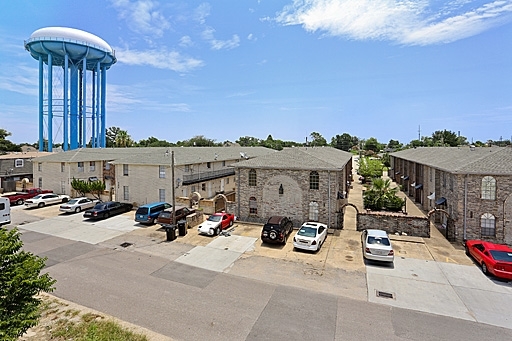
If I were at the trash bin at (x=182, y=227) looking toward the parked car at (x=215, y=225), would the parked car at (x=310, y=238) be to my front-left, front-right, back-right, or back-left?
front-right

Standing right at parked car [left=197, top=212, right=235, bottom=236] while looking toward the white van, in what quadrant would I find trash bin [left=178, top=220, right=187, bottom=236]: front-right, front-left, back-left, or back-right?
front-left

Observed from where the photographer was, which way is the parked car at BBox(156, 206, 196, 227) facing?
facing away from the viewer and to the right of the viewer

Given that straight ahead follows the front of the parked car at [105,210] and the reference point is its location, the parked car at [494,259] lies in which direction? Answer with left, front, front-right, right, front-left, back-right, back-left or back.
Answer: right

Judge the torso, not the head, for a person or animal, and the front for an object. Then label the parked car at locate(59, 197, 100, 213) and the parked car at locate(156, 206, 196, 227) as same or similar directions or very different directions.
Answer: same or similar directions

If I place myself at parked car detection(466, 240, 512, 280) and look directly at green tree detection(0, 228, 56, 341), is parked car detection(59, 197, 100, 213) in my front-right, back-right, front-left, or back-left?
front-right
